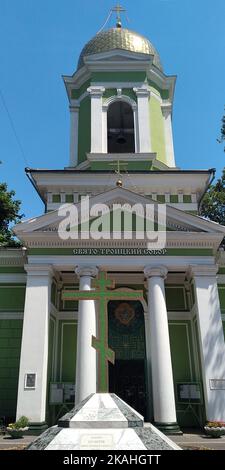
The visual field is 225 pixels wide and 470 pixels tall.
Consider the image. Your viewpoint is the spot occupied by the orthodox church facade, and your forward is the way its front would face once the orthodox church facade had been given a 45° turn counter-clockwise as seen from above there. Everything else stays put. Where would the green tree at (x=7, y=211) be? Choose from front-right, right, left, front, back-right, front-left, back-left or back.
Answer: back

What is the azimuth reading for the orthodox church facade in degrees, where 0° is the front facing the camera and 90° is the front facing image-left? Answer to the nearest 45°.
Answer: approximately 0°

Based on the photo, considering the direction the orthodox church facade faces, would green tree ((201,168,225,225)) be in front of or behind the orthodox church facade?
behind

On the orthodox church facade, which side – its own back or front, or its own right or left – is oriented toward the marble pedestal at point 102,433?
front

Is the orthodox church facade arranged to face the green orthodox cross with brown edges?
yes
